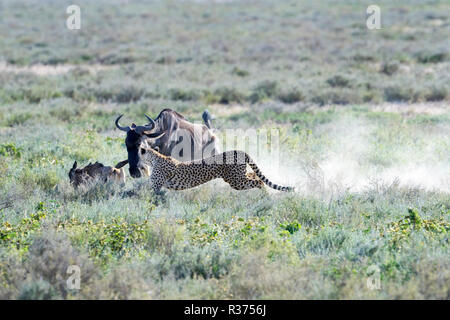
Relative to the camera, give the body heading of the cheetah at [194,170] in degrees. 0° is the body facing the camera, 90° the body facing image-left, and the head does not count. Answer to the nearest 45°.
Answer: approximately 90°

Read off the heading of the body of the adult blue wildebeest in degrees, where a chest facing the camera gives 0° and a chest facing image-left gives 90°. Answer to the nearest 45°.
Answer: approximately 45°

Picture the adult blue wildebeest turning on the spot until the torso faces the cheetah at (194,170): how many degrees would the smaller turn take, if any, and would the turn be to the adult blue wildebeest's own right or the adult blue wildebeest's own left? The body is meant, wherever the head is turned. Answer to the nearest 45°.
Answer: approximately 45° to the adult blue wildebeest's own left

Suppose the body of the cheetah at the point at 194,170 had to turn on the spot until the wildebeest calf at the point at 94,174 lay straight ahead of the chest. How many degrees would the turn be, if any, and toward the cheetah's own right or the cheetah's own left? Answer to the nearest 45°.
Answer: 0° — it already faces it
